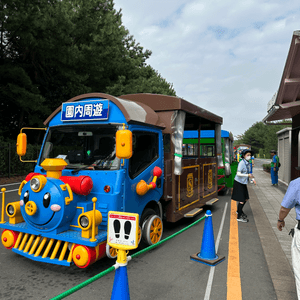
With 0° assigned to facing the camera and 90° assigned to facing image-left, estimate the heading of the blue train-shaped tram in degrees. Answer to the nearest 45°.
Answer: approximately 45°

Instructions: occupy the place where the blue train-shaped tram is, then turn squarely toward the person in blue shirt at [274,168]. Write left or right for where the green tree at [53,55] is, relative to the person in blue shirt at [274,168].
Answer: left

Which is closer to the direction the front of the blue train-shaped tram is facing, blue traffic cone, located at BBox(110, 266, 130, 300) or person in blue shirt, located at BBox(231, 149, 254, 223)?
the blue traffic cone

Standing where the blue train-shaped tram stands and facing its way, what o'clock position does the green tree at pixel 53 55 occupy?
The green tree is roughly at 4 o'clock from the blue train-shaped tram.

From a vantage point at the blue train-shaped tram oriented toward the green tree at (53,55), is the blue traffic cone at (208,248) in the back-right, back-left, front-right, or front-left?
back-right
